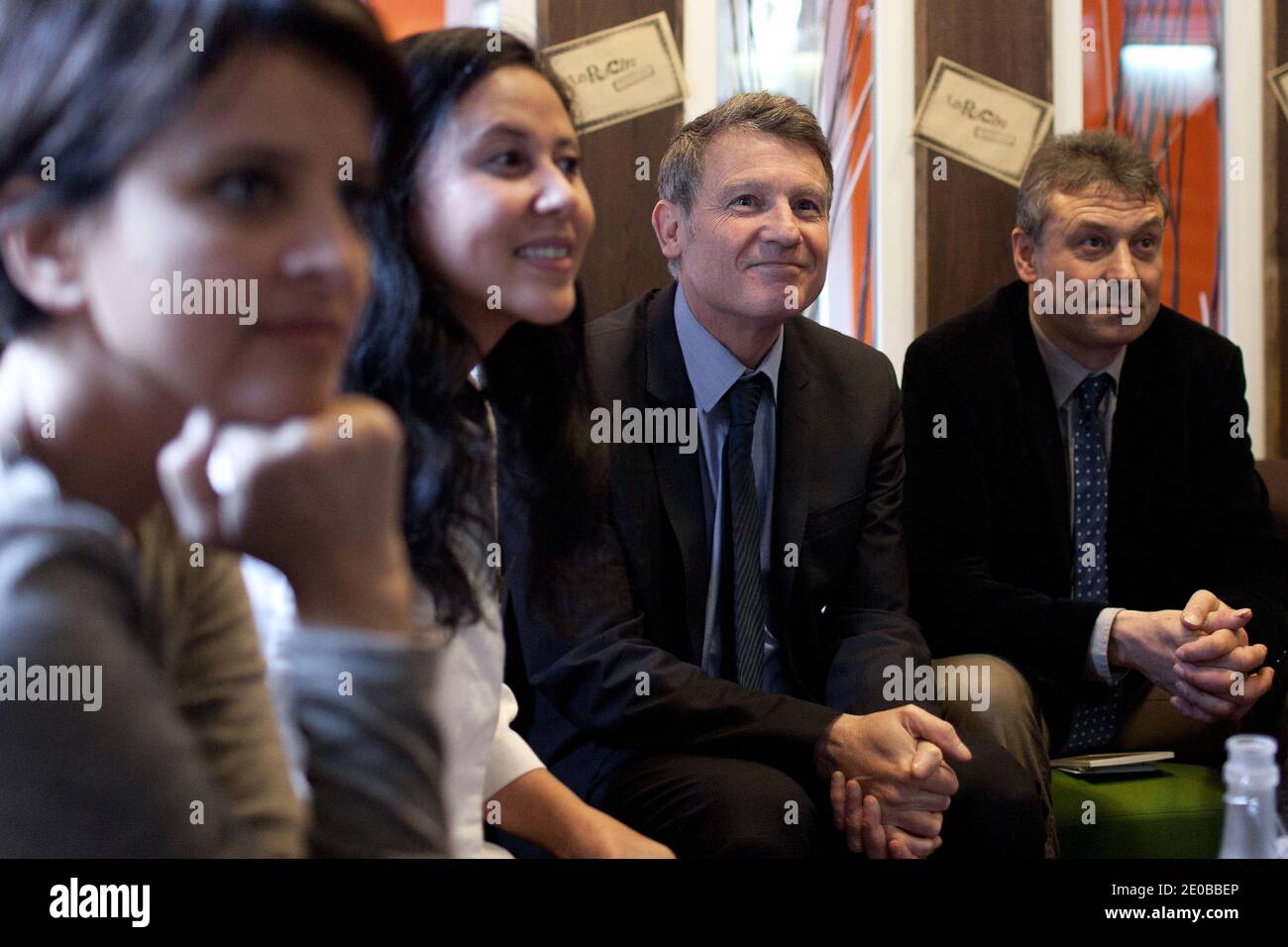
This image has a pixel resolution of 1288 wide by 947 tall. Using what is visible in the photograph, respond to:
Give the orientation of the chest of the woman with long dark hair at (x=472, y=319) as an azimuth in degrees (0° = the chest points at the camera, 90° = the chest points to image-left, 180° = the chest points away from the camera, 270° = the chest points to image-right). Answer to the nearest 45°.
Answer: approximately 315°

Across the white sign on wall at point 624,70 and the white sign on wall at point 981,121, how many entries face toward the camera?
2
